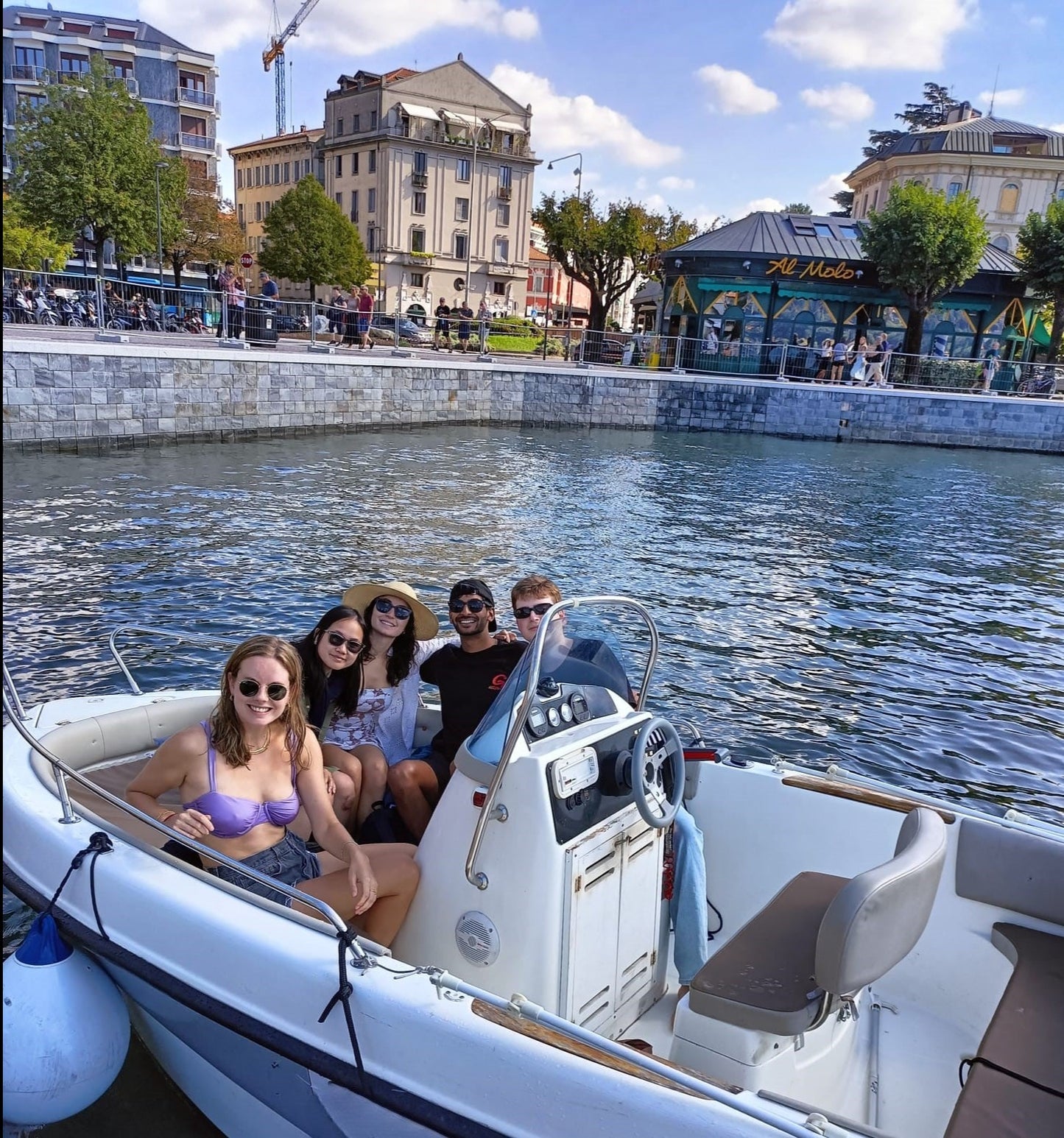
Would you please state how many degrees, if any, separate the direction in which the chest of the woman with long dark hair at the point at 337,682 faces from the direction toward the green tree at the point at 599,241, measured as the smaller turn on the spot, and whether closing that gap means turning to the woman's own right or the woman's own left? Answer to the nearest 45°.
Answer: approximately 135° to the woman's own left

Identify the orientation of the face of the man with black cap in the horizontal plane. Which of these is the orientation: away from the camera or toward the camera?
toward the camera

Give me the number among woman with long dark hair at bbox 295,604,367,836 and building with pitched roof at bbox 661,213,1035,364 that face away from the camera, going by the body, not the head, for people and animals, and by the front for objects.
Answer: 0

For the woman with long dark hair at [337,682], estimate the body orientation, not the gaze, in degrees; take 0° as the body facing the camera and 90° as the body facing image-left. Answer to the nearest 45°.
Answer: approximately 315°

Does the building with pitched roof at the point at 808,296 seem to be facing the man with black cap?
yes

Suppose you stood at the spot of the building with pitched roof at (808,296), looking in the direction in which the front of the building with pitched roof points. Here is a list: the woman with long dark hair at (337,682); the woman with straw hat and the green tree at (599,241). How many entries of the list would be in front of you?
2

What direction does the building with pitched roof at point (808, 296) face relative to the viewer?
toward the camera

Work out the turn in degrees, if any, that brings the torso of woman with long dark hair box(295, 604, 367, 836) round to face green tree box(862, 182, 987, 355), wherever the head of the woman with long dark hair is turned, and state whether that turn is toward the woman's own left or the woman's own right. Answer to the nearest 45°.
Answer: approximately 90° to the woman's own left

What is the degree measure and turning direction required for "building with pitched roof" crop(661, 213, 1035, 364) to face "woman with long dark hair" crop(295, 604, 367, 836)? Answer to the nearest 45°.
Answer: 0° — it already faces them

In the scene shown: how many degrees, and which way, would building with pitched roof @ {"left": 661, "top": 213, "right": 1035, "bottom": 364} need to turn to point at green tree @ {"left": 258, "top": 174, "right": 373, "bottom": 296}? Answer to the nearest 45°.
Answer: approximately 90° to its right

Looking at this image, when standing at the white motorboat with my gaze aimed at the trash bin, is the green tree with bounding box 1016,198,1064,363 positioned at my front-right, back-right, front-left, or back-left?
front-right

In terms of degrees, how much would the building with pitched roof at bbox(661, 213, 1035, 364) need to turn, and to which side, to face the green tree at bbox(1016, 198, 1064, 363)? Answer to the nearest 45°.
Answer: approximately 90° to its left

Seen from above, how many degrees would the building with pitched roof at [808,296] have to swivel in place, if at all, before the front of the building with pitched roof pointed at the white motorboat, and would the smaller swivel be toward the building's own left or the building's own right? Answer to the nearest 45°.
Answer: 0° — it already faces it
